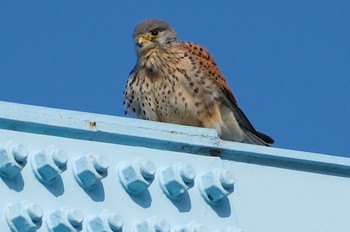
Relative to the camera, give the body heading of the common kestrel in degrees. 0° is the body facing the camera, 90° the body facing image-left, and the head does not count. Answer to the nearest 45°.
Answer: approximately 45°
